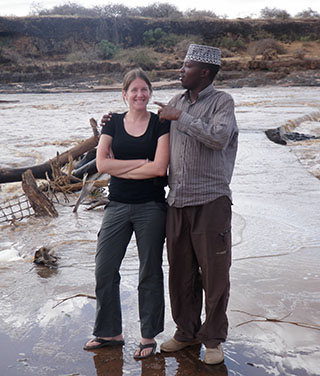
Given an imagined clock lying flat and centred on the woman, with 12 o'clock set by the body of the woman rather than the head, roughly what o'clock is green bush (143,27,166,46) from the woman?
The green bush is roughly at 6 o'clock from the woman.

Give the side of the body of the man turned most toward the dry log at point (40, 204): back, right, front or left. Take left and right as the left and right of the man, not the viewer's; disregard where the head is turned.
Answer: right

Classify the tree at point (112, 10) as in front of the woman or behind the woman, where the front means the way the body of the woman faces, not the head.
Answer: behind

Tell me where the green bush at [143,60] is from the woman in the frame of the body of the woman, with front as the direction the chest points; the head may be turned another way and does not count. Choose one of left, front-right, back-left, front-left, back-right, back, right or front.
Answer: back

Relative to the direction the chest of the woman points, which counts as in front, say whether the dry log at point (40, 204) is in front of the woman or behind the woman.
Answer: behind

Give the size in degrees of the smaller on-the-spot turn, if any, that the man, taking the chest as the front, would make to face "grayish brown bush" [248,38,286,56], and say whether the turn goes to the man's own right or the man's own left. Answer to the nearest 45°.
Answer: approximately 135° to the man's own right

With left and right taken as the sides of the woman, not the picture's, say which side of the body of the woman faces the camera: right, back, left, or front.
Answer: front

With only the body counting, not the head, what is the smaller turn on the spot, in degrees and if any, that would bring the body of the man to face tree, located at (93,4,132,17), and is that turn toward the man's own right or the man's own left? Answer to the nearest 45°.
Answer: approximately 135° to the man's own right
